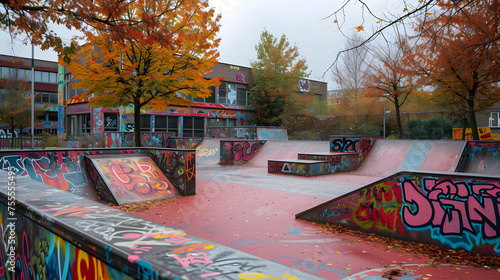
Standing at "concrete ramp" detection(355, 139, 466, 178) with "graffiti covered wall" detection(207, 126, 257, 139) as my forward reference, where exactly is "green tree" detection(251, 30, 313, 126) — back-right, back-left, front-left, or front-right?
front-right

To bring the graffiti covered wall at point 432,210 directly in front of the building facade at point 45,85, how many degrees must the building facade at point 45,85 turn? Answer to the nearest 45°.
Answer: approximately 45° to its right

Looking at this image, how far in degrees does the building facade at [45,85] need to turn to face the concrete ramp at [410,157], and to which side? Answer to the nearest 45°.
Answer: approximately 45° to its right

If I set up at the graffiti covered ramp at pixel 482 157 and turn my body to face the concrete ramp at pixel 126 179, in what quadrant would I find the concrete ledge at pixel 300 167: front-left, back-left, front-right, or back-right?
front-right

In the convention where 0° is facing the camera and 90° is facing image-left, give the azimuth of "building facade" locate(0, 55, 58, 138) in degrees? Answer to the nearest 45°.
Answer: approximately 315°

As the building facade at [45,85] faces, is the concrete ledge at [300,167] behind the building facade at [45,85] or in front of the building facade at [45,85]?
in front

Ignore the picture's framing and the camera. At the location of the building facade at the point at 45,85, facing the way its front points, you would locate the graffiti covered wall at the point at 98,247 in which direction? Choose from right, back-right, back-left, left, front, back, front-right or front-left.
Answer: front-right

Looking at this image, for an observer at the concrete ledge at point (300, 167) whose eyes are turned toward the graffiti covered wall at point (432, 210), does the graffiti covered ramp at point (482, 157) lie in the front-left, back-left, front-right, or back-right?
front-left

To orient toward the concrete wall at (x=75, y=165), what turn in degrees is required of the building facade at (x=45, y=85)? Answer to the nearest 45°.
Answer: approximately 45° to its right
